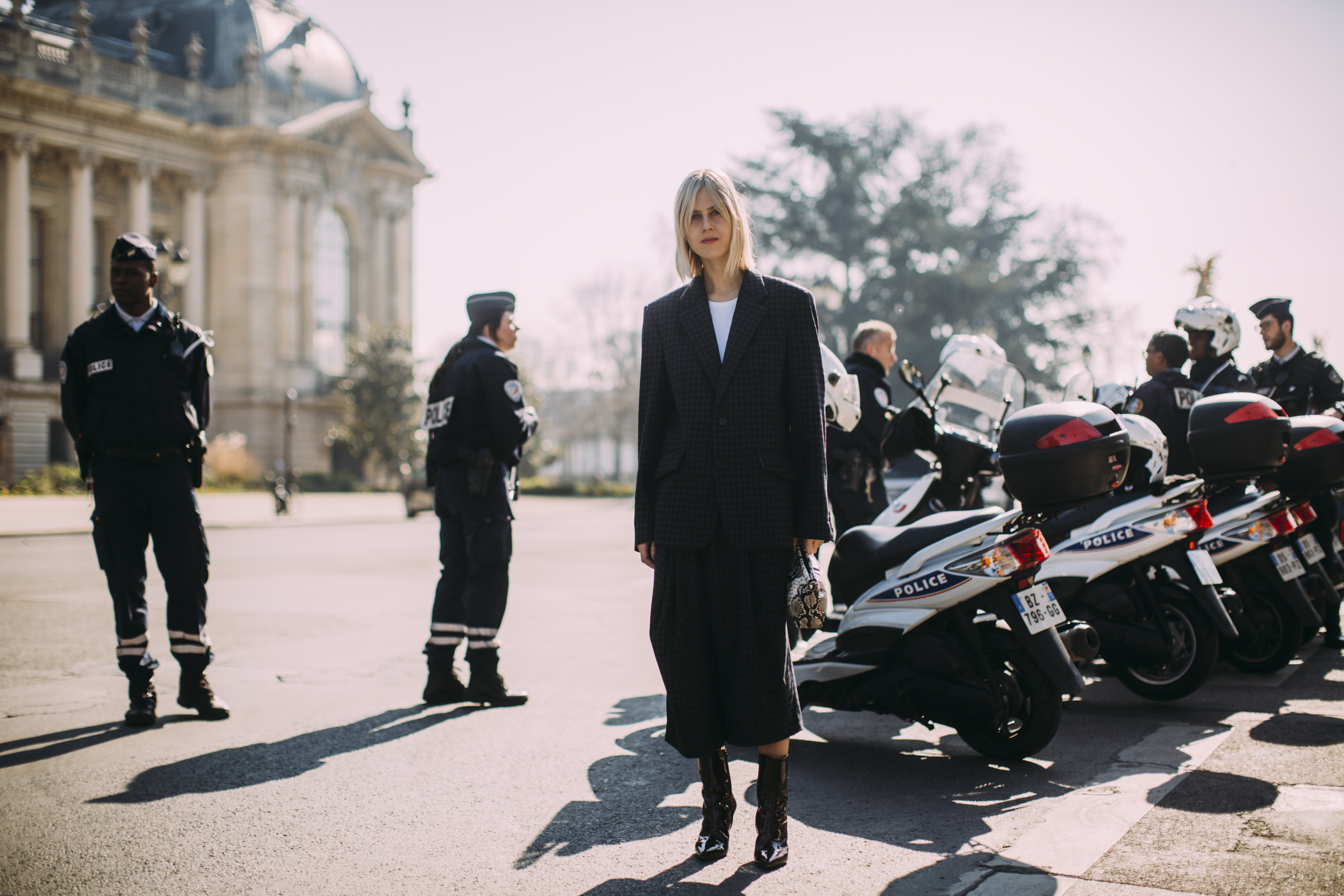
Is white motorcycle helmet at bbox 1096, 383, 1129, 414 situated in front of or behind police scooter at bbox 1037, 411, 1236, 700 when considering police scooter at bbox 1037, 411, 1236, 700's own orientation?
in front

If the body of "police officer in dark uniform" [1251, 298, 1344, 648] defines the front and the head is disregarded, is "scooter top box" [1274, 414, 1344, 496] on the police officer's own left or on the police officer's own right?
on the police officer's own left

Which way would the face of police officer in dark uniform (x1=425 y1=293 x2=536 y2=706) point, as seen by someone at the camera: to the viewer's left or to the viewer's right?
to the viewer's right

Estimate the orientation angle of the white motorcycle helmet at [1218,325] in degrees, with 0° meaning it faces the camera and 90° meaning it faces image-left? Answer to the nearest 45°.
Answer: approximately 90°

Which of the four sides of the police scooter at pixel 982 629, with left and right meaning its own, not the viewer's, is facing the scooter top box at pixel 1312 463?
right

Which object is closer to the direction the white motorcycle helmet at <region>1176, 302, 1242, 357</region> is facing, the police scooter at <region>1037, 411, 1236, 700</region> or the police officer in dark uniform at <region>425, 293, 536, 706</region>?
the police officer in dark uniform

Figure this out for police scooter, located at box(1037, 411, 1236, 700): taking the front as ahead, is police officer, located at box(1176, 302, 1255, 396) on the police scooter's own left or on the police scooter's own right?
on the police scooter's own right

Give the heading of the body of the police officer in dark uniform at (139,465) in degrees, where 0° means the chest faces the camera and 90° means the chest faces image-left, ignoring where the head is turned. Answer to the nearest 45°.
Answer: approximately 0°

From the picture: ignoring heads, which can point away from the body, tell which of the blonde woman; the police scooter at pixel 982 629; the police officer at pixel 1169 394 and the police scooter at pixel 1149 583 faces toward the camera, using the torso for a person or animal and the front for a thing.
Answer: the blonde woman
